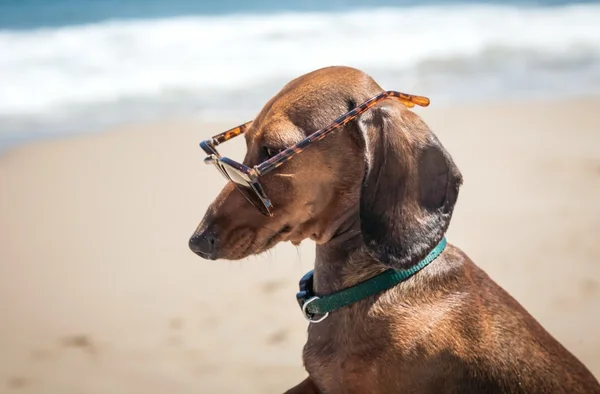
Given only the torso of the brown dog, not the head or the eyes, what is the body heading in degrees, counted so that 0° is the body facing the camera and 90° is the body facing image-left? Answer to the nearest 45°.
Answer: approximately 90°
